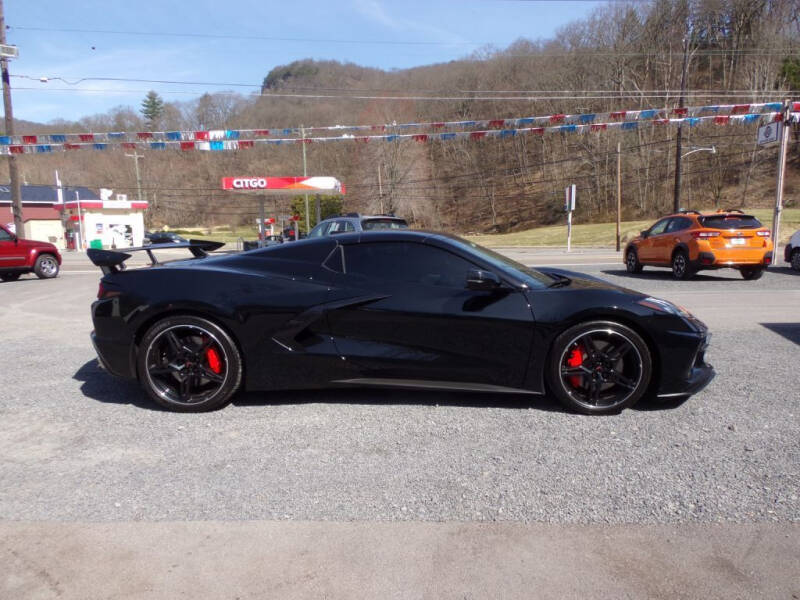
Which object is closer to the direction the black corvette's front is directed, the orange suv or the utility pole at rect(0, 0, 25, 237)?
the orange suv

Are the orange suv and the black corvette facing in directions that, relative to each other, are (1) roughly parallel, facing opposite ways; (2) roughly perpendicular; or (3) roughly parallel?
roughly perpendicular

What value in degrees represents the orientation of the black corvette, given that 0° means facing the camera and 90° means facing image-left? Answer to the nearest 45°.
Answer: approximately 270°

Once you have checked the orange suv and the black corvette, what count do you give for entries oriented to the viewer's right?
1

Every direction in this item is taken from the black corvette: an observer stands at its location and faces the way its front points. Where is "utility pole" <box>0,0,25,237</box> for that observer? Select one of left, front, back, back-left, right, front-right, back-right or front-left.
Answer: back-left

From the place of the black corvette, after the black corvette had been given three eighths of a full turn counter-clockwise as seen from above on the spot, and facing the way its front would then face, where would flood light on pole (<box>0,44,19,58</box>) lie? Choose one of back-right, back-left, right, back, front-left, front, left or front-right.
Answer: front

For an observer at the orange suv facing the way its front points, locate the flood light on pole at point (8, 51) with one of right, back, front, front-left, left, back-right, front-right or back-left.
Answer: front-left

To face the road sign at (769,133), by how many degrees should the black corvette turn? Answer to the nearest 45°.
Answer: approximately 45° to its left

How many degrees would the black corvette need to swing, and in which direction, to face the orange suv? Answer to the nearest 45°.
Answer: approximately 45° to its left

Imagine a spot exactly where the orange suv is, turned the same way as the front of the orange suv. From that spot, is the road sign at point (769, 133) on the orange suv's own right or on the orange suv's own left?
on the orange suv's own right

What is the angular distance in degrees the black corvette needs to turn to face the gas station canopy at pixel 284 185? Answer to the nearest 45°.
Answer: approximately 90° to its left
